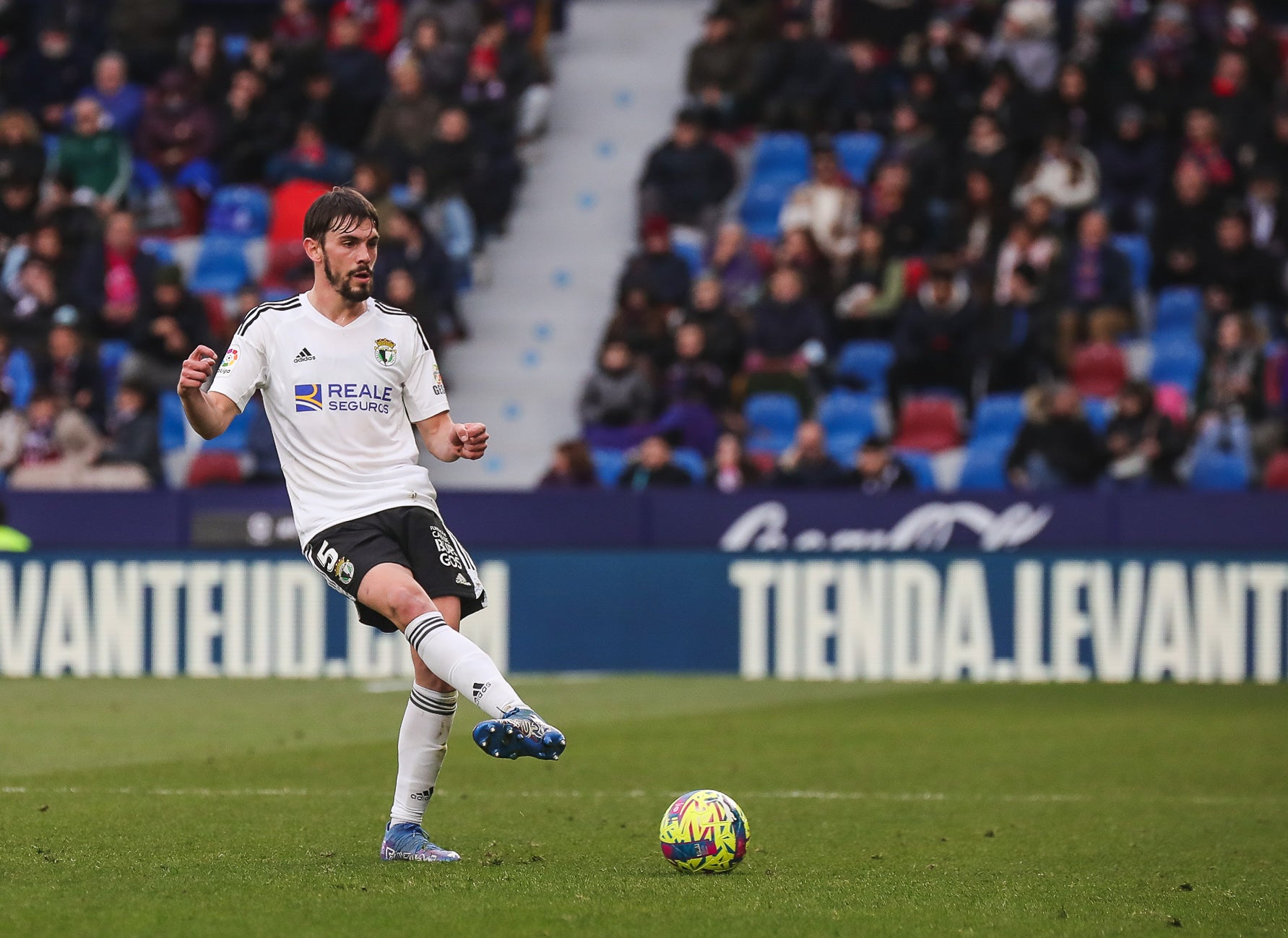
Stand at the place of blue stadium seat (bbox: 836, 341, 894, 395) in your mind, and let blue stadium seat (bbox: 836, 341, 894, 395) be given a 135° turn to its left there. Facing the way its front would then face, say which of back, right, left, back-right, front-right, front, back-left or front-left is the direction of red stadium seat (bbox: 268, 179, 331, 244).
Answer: back-left

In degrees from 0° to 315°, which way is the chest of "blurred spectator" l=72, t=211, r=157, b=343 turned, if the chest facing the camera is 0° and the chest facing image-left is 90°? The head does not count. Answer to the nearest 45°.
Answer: approximately 0°

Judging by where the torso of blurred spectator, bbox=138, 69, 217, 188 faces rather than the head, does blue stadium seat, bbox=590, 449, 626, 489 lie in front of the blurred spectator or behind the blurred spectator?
in front

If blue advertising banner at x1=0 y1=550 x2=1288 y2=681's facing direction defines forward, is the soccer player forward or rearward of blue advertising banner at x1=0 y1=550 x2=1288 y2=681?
forward

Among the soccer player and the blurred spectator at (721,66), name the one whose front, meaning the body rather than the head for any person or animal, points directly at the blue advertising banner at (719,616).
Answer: the blurred spectator

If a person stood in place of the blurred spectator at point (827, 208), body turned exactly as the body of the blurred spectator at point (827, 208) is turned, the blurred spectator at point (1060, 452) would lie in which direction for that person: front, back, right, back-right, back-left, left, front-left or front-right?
front-left

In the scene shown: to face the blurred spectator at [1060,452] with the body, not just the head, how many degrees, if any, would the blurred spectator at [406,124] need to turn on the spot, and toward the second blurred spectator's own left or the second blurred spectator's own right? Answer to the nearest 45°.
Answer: approximately 45° to the second blurred spectator's own left
